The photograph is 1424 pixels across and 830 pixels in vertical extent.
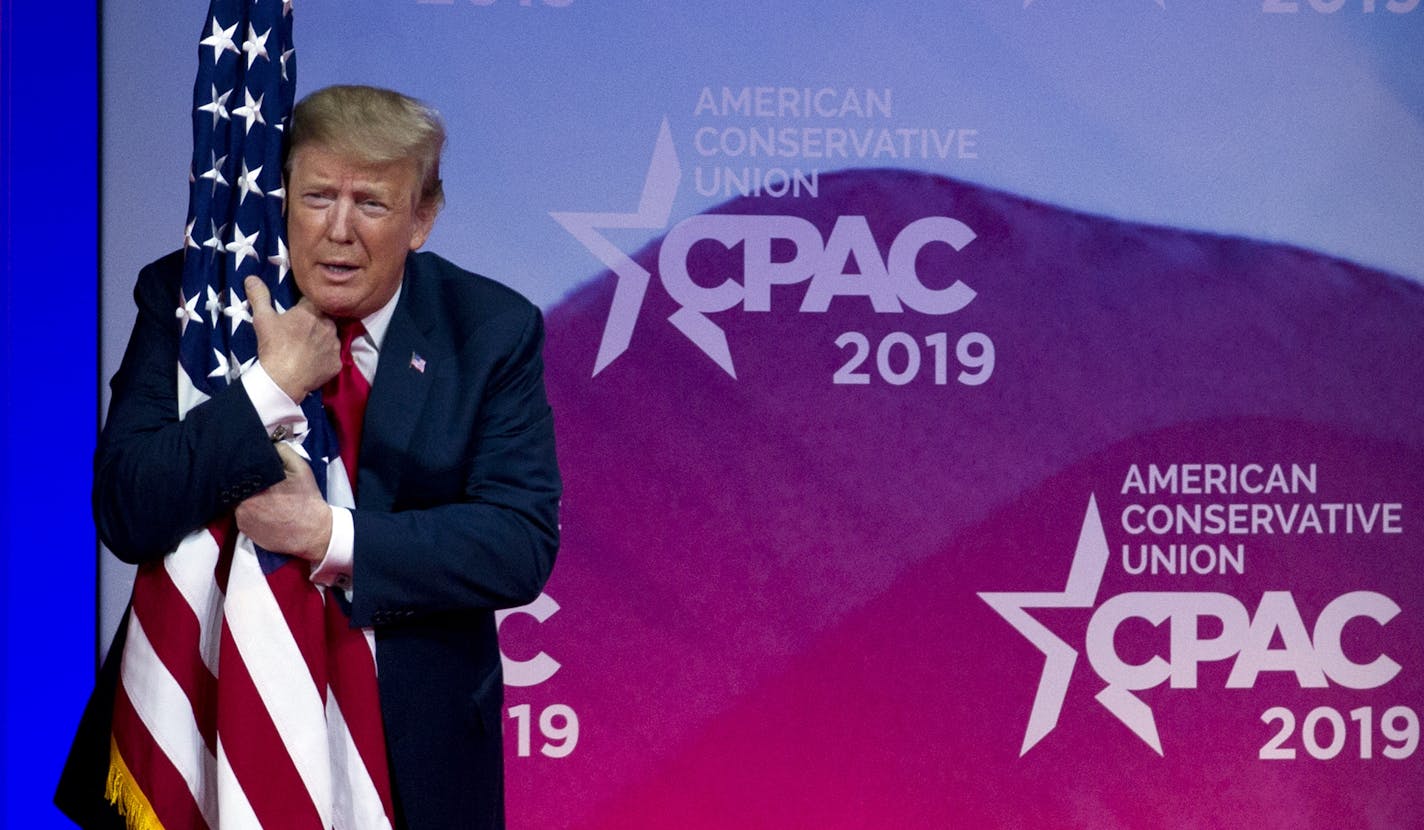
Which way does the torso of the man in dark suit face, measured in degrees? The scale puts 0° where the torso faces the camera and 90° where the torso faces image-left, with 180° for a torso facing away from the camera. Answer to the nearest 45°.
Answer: approximately 0°
